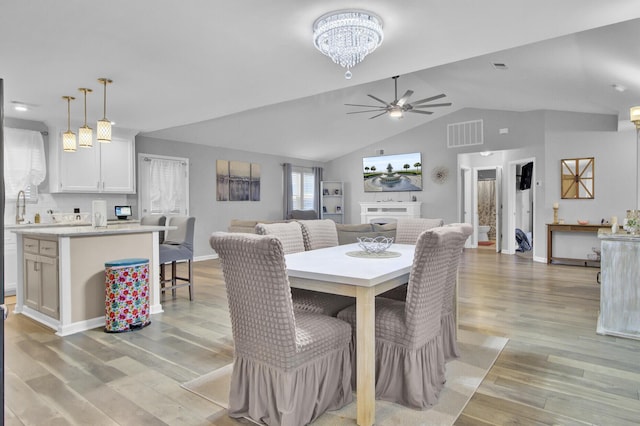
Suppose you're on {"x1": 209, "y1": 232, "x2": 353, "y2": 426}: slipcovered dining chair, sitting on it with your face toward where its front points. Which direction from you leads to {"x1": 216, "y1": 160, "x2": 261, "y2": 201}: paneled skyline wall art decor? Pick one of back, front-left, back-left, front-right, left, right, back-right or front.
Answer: front-left

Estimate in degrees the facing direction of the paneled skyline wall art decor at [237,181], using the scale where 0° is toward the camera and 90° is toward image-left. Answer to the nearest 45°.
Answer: approximately 315°

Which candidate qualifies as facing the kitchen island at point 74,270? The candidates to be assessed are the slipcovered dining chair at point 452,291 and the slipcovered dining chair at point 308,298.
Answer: the slipcovered dining chair at point 452,291

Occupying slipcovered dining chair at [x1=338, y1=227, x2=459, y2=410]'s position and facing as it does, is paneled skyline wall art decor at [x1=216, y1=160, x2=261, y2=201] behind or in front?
in front

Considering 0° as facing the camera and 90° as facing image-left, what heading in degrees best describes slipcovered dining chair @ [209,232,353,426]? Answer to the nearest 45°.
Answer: approximately 225°

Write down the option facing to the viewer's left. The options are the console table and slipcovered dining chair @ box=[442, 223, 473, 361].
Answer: the slipcovered dining chair

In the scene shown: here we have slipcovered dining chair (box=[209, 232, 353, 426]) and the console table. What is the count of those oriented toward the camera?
1

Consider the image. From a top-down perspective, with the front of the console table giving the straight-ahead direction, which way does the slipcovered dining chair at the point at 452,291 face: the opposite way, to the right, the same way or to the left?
to the right

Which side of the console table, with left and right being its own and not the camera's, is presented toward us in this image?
front

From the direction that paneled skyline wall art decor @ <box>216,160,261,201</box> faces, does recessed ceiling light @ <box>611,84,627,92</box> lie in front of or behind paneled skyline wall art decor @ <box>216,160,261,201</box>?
in front

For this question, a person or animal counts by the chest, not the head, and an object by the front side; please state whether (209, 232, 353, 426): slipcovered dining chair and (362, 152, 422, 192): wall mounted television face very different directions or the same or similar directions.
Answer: very different directions

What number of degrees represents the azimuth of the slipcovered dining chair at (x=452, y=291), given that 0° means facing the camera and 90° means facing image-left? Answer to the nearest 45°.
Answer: approximately 90°

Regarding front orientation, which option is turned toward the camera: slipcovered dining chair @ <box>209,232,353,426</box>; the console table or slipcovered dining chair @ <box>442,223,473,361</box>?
the console table

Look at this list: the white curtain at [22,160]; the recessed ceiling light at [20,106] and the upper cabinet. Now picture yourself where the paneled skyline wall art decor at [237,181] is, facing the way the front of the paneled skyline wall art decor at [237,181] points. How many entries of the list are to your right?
3

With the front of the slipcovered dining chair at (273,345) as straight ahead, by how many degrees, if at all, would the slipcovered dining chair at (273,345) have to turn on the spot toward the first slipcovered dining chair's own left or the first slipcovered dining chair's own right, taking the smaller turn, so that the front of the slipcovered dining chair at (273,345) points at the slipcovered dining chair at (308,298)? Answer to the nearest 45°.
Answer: approximately 45° to the first slipcovered dining chair's own left

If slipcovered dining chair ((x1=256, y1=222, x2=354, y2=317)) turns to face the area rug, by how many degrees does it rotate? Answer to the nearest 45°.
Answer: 0° — it already faces it

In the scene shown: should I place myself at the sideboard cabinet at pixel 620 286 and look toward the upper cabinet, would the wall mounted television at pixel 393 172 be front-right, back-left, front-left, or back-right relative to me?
front-right

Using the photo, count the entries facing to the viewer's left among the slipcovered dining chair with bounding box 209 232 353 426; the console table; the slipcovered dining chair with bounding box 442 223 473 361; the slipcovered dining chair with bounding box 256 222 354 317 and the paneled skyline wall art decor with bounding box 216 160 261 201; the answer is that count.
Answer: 1
